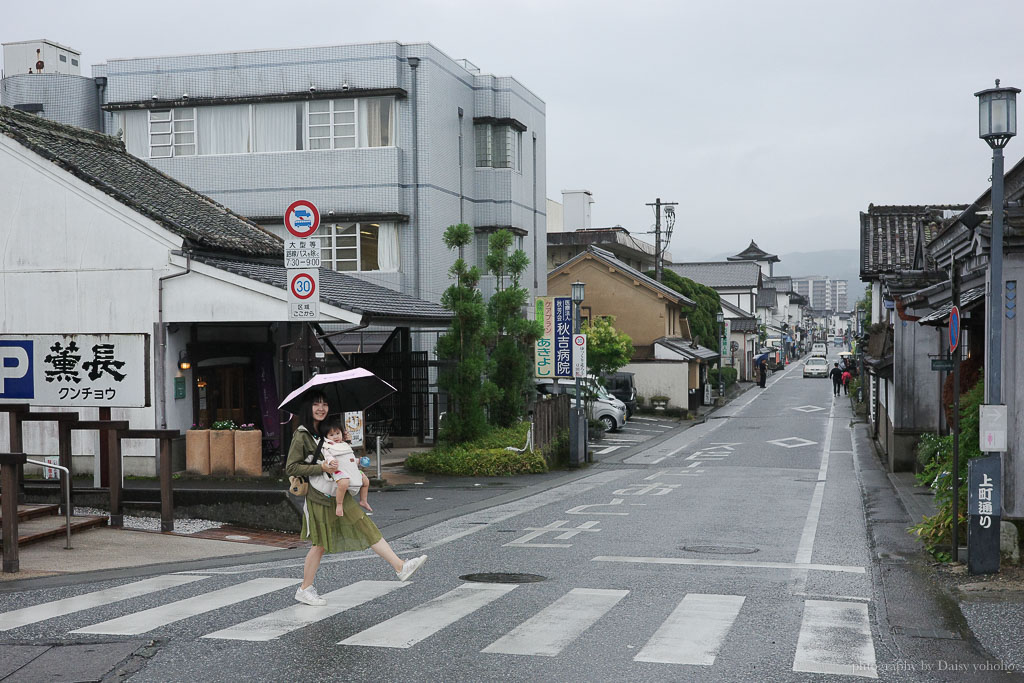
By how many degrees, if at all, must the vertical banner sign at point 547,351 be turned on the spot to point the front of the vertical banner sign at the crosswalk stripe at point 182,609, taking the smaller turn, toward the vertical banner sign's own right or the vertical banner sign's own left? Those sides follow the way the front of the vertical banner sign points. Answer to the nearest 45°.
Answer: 0° — it already faces it

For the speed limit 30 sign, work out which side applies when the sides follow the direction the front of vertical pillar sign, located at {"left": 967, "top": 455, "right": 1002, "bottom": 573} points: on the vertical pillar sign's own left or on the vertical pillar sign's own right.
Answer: on the vertical pillar sign's own right

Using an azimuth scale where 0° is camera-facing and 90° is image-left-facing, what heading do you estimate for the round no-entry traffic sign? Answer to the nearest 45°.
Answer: approximately 0°

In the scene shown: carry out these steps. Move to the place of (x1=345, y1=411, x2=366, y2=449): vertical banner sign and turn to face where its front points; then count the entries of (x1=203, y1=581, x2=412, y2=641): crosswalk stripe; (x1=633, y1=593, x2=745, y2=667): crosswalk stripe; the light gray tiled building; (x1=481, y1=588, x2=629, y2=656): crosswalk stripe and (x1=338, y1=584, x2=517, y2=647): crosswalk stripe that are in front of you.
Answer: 4

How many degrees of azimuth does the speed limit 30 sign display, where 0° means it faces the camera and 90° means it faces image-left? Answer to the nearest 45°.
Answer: approximately 0°

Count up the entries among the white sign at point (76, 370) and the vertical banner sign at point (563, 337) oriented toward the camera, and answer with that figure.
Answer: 2

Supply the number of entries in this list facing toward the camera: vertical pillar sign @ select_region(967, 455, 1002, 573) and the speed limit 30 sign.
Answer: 2

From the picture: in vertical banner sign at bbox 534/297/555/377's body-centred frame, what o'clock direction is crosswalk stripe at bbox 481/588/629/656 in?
The crosswalk stripe is roughly at 12 o'clock from the vertical banner sign.

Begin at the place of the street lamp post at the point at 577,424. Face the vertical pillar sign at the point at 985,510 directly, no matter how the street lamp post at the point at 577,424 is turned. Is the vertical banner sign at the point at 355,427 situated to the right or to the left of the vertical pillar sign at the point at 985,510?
right
